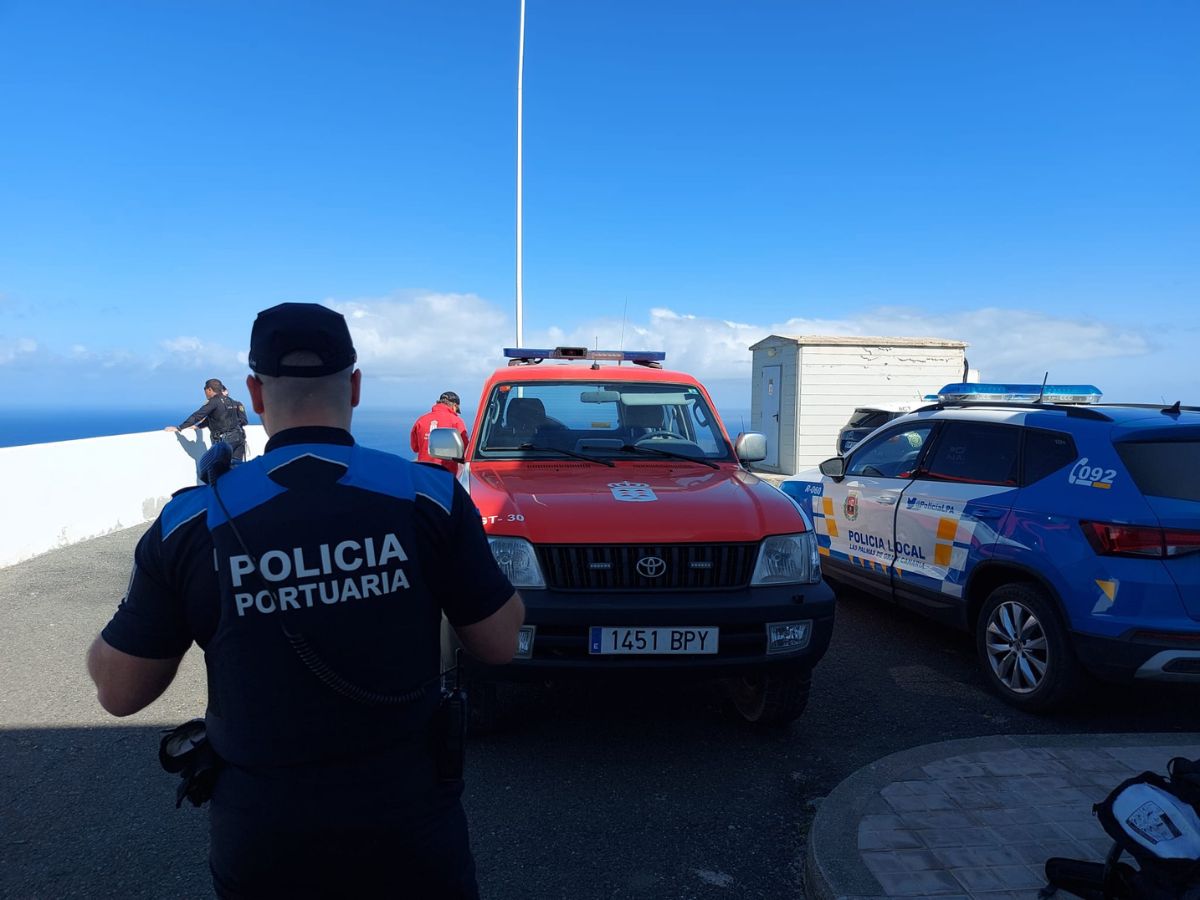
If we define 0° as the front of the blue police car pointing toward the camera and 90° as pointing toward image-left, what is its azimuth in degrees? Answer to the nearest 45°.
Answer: approximately 135°

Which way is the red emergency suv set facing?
toward the camera

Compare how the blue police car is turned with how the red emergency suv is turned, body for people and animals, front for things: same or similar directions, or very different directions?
very different directions

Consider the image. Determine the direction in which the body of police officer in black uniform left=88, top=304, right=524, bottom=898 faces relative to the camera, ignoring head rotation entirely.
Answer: away from the camera

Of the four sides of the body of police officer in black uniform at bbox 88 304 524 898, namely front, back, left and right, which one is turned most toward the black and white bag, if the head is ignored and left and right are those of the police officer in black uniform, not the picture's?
right

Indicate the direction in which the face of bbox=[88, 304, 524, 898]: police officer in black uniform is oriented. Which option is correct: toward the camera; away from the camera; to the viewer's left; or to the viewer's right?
away from the camera

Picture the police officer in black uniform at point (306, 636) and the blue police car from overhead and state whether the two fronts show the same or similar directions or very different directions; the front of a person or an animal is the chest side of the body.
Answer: same or similar directions

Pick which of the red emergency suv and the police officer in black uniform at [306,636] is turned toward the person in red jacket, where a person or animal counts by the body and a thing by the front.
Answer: the police officer in black uniform

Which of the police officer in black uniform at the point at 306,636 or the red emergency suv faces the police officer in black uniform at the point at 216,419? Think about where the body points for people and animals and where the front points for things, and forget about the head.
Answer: the police officer in black uniform at the point at 306,636

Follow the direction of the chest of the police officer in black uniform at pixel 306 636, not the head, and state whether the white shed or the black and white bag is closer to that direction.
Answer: the white shed

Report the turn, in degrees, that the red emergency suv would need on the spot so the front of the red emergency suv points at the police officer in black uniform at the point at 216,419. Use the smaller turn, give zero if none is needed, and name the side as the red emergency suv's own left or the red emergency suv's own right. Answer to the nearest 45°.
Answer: approximately 135° to the red emergency suv's own right

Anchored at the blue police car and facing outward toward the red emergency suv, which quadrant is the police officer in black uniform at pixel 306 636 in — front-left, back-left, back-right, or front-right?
front-left

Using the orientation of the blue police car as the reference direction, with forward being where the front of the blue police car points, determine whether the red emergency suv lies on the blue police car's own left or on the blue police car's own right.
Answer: on the blue police car's own left
